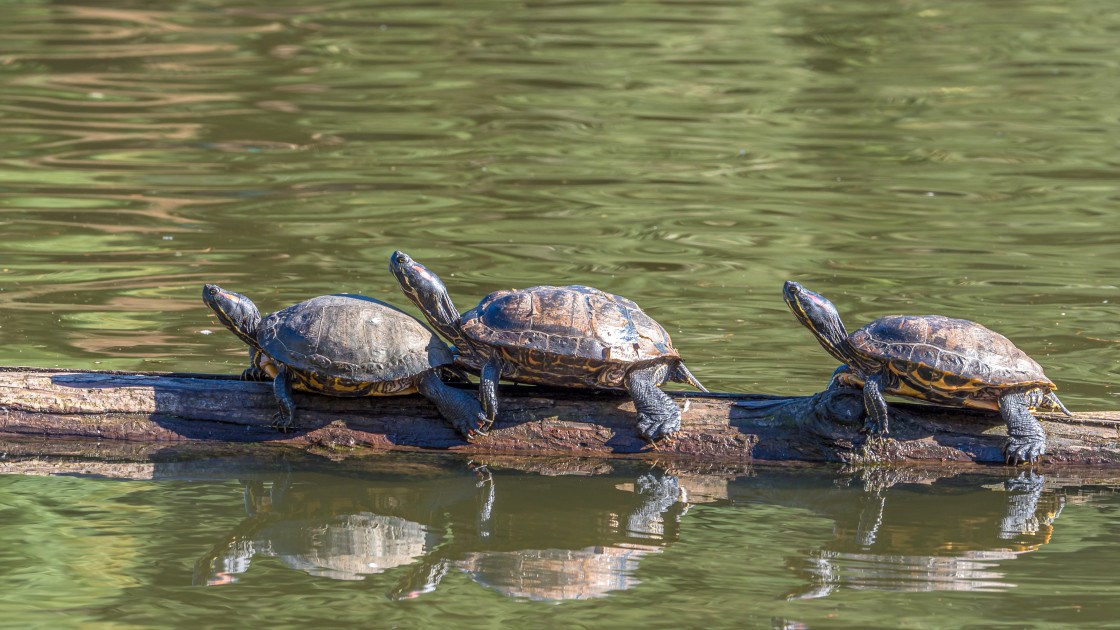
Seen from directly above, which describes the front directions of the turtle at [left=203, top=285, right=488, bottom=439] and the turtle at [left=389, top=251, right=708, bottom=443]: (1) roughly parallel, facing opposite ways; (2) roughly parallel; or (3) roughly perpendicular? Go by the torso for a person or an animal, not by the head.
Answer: roughly parallel

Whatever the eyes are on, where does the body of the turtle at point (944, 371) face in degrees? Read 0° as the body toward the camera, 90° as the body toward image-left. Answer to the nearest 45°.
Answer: approximately 90°

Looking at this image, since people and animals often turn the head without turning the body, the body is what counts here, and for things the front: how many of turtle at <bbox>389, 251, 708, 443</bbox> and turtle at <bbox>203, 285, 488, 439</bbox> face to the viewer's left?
2

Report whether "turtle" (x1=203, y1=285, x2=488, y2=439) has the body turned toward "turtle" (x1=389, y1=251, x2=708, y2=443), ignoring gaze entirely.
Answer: no

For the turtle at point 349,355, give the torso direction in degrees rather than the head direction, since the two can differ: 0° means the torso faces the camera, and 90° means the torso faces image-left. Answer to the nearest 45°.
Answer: approximately 90°

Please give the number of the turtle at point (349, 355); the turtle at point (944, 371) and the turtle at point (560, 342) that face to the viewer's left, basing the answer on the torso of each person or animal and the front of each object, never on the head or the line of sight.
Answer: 3

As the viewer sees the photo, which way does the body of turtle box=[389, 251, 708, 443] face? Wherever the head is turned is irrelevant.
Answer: to the viewer's left

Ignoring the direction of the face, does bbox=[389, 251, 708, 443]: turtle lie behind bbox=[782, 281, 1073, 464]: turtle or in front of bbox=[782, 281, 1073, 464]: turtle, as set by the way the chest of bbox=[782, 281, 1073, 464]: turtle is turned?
in front

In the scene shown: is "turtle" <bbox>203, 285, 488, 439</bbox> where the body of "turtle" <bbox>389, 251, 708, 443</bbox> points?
yes
